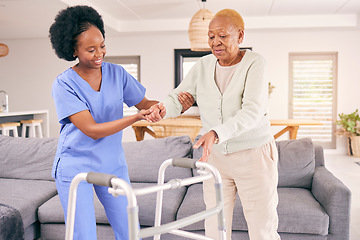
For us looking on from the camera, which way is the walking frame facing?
facing the viewer and to the right of the viewer

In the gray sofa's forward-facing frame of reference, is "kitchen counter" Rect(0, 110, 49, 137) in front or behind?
behind

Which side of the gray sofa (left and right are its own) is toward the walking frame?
front

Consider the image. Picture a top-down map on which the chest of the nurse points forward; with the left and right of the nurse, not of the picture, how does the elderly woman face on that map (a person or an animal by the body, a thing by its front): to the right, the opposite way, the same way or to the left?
to the right

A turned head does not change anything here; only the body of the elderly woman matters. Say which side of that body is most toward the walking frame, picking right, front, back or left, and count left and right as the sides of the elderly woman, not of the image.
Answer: front

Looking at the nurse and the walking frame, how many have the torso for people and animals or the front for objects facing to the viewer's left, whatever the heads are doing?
0

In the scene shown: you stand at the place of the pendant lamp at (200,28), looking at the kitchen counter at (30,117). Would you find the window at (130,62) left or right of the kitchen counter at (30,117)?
right

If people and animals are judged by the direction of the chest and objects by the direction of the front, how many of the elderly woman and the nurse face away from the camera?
0

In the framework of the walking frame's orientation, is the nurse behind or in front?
behind

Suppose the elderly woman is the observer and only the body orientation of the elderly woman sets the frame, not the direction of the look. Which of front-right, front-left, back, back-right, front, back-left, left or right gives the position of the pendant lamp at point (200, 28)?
back-right

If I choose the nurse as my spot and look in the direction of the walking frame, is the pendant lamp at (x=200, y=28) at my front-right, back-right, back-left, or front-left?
back-left
